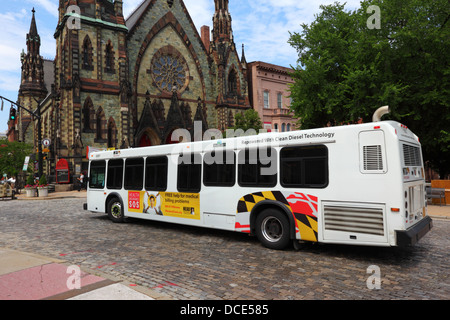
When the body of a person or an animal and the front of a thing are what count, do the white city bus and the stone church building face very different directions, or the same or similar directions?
very different directions
